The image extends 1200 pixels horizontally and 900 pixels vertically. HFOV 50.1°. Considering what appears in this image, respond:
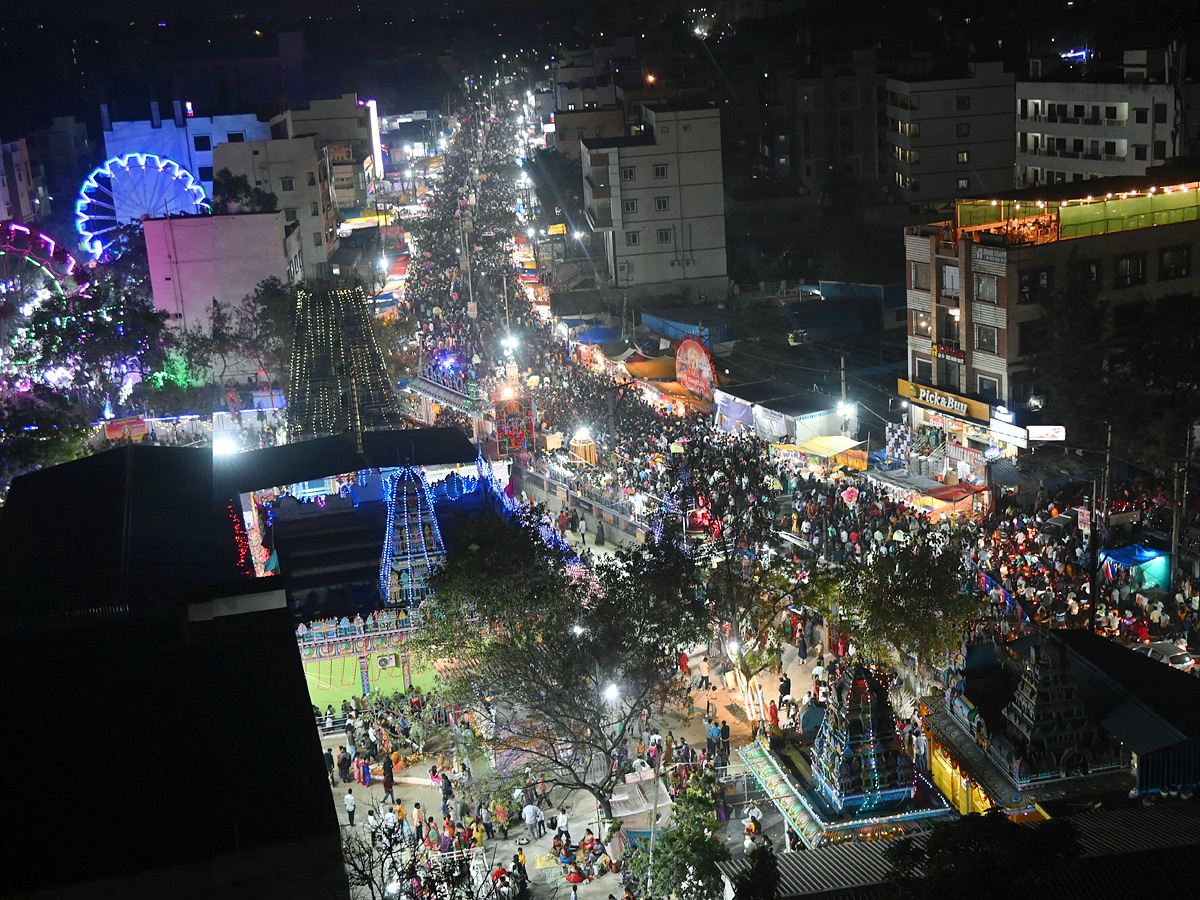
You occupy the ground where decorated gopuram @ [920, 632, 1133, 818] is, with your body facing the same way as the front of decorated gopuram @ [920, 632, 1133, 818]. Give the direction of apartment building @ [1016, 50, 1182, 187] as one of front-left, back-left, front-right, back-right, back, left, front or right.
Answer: back-right

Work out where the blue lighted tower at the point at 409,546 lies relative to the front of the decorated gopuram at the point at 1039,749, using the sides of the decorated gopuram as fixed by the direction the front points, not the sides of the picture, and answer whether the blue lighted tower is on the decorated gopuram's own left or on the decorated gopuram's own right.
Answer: on the decorated gopuram's own right

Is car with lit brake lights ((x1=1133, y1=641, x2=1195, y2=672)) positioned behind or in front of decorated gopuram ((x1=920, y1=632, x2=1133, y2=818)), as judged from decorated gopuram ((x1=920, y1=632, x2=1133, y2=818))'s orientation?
behind

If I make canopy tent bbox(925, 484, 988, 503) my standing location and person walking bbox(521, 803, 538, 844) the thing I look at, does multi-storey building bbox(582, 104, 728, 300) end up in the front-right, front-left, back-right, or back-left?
back-right

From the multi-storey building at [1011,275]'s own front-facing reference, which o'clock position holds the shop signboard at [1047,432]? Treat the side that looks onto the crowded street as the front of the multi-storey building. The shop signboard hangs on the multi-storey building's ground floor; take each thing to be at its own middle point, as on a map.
The shop signboard is roughly at 10 o'clock from the multi-storey building.

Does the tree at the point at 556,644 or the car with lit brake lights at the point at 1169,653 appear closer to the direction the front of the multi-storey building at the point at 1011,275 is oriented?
the tree

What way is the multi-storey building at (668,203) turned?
to the viewer's left

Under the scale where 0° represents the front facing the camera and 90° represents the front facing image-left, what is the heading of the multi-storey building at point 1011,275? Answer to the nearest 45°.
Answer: approximately 45°
